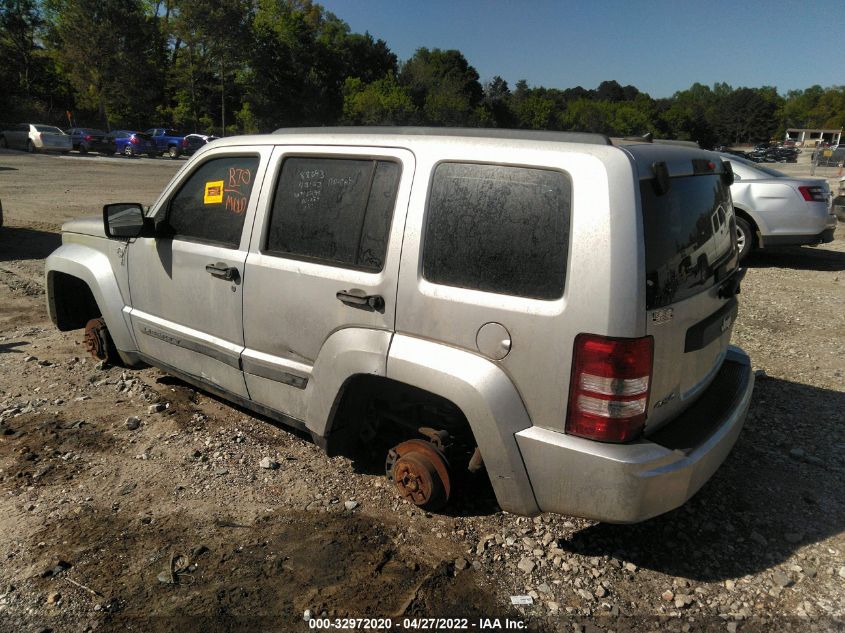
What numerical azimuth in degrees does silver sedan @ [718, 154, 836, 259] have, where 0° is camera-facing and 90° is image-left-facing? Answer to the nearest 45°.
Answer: approximately 90°

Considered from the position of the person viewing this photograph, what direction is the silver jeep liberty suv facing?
facing away from the viewer and to the left of the viewer

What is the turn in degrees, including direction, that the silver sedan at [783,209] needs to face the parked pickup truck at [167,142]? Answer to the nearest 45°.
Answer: approximately 45° to its right

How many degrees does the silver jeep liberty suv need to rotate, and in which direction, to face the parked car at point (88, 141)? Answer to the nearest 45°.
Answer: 0° — it already faces it

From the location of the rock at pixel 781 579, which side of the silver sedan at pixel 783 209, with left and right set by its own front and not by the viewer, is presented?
left

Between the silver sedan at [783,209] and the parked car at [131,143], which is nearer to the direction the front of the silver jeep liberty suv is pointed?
the parked car

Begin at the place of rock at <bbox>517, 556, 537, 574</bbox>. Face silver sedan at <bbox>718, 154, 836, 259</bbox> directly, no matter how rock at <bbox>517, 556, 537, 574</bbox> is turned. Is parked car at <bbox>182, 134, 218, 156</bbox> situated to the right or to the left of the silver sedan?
left

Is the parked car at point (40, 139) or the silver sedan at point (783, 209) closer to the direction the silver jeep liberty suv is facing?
the parked car

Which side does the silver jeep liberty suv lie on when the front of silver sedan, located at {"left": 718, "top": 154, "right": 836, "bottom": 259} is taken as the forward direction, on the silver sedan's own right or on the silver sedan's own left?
on the silver sedan's own left
